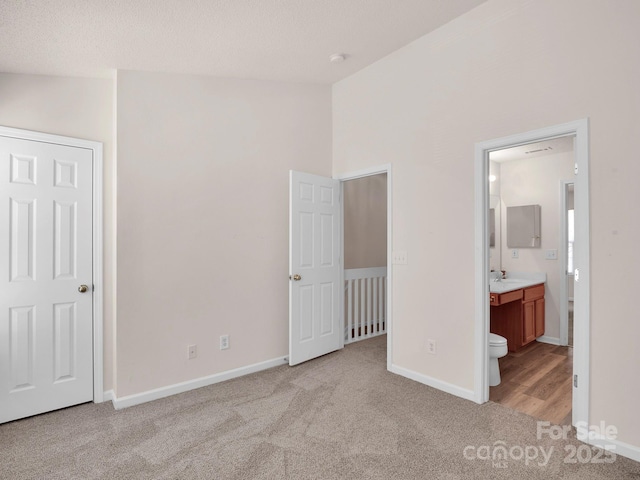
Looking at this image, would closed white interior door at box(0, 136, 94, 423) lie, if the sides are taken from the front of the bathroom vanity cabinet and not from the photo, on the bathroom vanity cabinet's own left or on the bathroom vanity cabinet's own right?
on the bathroom vanity cabinet's own right

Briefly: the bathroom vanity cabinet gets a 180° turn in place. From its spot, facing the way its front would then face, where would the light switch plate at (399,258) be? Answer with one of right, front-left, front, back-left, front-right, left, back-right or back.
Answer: left

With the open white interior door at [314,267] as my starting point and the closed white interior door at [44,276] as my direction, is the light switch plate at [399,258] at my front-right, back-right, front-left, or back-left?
back-left

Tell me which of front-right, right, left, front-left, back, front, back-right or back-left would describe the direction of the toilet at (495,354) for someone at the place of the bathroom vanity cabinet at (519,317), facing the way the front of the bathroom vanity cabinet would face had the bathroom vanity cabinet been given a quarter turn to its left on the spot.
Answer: back-right

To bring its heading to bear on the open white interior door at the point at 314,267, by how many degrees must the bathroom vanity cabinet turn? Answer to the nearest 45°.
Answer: approximately 90° to its right
